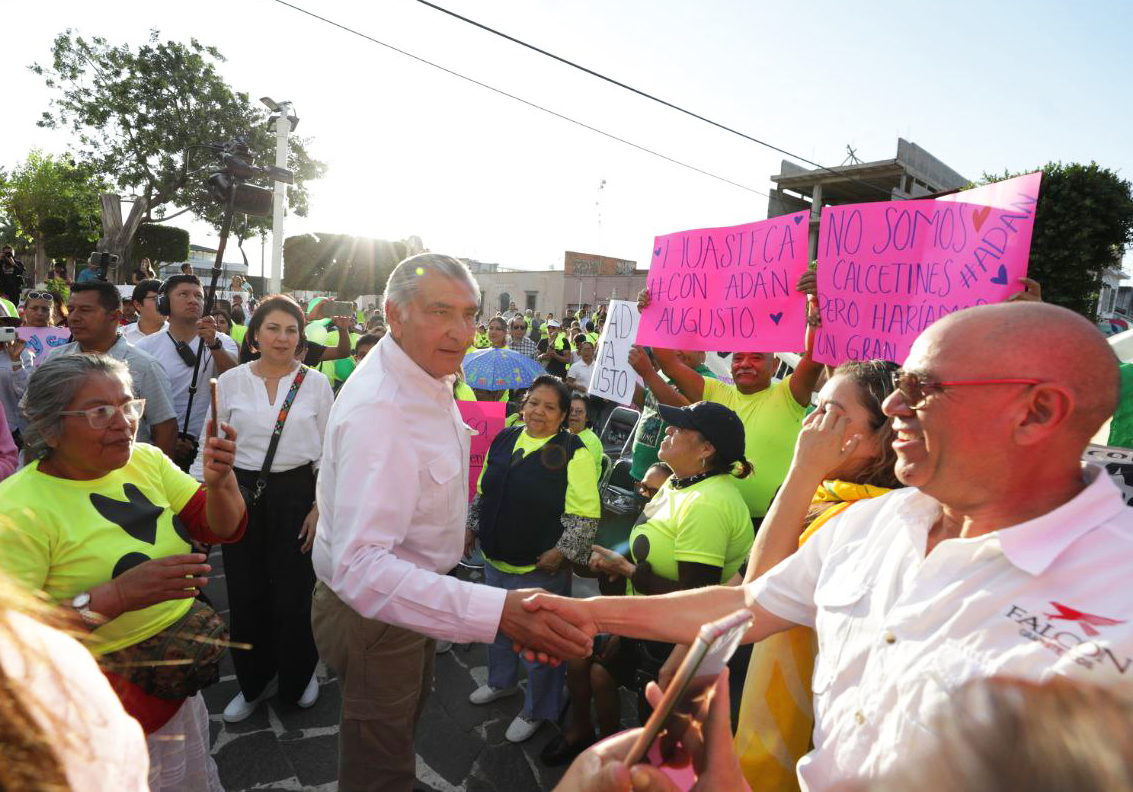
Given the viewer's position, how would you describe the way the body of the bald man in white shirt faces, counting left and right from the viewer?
facing the viewer and to the left of the viewer

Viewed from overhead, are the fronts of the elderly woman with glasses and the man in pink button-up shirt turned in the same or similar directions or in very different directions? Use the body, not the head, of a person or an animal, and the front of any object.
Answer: same or similar directions

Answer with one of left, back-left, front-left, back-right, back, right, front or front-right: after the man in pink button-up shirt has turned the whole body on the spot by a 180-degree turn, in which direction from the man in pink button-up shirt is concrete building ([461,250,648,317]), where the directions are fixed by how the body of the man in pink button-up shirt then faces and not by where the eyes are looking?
front-right

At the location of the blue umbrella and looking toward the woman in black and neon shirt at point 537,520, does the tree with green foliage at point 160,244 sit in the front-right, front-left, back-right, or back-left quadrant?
back-right

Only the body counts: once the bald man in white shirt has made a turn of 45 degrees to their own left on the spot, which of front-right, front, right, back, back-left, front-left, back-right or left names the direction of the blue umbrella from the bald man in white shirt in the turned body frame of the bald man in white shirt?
back-right

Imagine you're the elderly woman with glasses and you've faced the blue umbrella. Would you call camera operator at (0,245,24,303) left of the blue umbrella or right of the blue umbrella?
left

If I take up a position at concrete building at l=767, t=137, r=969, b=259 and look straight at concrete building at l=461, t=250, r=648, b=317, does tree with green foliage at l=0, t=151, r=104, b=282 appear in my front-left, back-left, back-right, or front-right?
front-left

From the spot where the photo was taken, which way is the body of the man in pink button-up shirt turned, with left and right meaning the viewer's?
facing the viewer and to the right of the viewer

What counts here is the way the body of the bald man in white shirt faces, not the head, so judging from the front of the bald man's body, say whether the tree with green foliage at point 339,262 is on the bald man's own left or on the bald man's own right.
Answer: on the bald man's own right

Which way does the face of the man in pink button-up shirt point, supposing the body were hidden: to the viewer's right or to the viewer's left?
to the viewer's right

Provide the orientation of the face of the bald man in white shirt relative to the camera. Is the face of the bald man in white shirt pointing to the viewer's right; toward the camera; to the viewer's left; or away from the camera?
to the viewer's left

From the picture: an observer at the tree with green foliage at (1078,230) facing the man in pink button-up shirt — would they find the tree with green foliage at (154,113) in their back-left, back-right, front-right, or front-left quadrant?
front-right

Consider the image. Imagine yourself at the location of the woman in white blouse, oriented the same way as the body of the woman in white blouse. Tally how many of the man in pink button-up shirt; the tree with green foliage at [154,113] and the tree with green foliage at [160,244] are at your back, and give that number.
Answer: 2

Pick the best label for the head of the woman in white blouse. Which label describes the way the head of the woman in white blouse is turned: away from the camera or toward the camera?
toward the camera

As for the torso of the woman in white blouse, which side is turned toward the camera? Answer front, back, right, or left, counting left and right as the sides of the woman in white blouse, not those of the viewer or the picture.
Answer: front

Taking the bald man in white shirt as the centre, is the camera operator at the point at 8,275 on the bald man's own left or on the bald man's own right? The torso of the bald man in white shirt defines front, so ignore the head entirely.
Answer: on the bald man's own right
